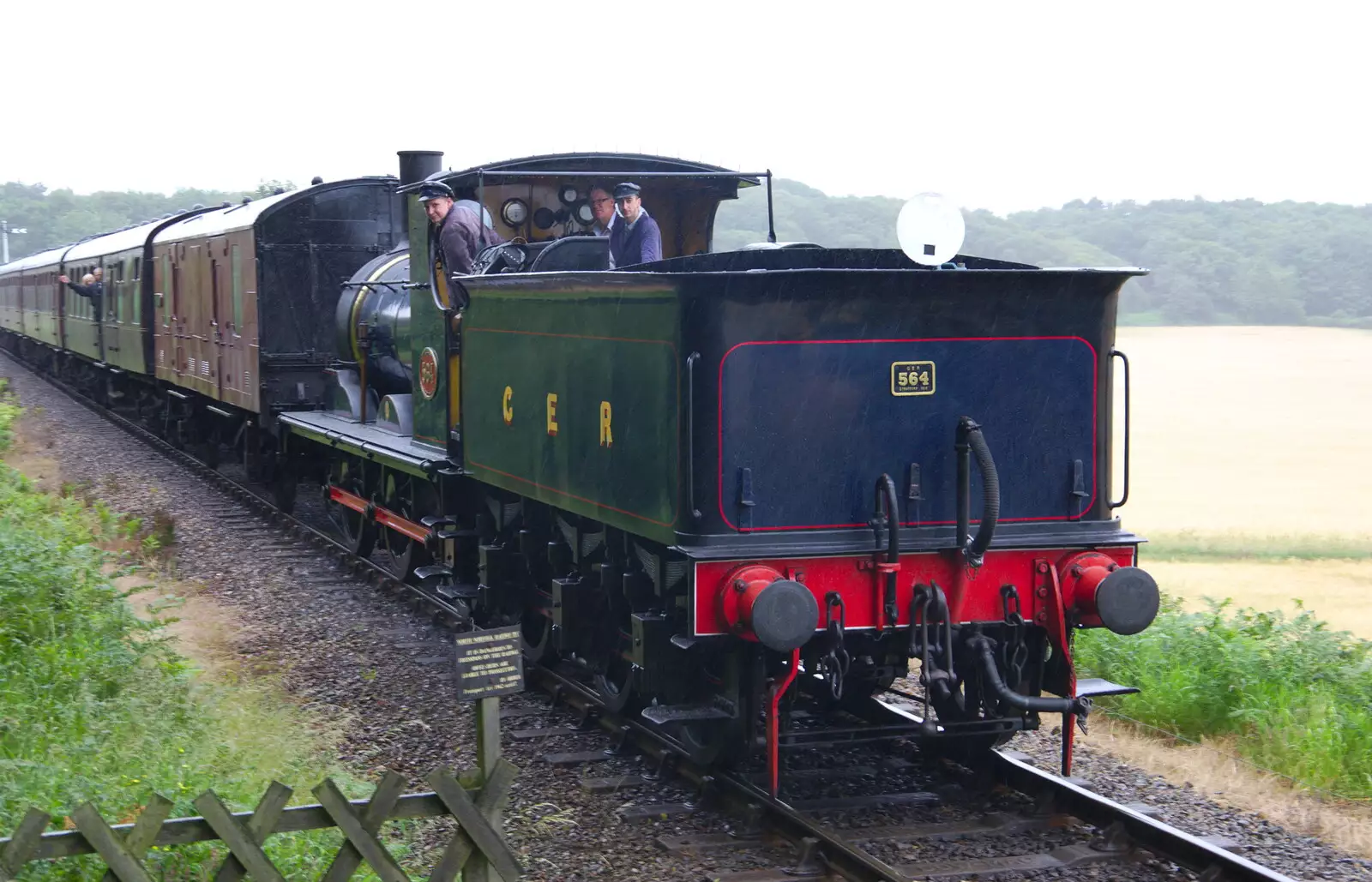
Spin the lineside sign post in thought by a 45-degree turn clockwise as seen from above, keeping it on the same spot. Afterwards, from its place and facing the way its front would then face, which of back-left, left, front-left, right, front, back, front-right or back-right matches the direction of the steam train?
back

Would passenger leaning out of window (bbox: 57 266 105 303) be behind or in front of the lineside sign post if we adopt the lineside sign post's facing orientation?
behind

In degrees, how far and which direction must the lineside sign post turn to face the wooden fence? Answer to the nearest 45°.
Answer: approximately 45° to its right

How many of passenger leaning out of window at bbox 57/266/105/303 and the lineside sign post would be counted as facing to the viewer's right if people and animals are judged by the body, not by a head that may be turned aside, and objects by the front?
0

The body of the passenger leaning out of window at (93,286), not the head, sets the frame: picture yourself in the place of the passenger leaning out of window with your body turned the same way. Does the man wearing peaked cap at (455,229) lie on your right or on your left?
on your left

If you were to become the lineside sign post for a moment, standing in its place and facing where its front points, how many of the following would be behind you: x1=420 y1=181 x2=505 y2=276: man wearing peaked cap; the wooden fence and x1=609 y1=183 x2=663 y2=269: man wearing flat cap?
2

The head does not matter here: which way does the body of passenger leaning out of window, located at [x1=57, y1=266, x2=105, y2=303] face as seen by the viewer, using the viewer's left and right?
facing the viewer and to the left of the viewer

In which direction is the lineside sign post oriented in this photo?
toward the camera

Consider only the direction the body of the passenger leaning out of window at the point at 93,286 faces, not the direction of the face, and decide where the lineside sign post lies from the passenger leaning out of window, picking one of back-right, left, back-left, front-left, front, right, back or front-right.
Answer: front-left

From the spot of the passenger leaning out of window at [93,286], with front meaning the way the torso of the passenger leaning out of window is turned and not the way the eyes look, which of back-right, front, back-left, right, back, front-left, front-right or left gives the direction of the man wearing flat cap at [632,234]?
front-left

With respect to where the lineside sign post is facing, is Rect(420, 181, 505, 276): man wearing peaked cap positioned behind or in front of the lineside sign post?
behind
